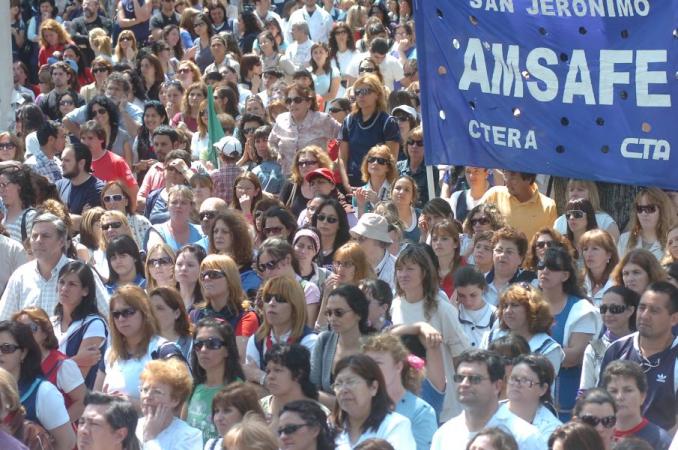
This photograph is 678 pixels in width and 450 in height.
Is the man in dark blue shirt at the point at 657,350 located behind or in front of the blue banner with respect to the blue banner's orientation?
in front

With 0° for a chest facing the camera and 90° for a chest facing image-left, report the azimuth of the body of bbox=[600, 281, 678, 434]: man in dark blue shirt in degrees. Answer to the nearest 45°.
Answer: approximately 45°

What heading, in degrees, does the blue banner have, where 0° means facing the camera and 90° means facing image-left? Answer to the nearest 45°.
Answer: approximately 0°

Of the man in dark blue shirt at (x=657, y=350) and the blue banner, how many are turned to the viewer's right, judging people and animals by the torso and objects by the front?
0
